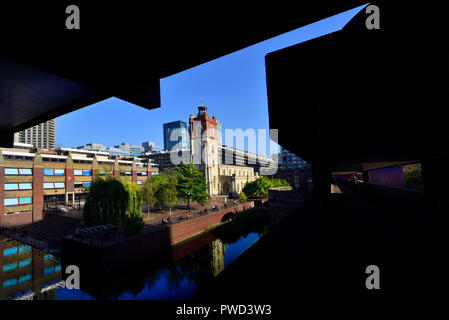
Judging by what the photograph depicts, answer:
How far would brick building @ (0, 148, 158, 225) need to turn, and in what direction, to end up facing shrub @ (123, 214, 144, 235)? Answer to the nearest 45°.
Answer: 0° — it already faces it

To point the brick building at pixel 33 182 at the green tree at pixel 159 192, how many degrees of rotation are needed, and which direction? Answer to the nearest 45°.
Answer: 0° — it already faces it

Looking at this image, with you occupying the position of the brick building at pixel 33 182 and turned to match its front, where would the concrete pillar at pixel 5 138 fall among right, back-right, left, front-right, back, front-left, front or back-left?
front-right

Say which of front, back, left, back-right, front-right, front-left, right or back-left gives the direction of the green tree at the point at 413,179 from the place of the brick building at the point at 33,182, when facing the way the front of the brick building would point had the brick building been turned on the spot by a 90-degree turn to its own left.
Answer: right

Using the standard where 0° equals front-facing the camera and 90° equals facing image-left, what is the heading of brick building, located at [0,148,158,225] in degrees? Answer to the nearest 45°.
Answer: approximately 315°

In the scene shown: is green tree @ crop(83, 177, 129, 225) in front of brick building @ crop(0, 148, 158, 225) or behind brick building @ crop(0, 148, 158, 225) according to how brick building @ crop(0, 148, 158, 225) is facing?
in front

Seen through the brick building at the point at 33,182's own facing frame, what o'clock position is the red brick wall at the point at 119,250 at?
The red brick wall is roughly at 1 o'clock from the brick building.

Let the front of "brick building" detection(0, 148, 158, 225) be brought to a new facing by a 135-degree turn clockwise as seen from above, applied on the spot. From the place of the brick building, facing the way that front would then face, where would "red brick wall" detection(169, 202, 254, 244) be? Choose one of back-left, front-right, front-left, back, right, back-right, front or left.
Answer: back-left

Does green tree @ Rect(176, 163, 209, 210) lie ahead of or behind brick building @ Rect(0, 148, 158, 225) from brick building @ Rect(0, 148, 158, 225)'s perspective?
ahead

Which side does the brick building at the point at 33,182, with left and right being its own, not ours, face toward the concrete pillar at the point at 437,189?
front

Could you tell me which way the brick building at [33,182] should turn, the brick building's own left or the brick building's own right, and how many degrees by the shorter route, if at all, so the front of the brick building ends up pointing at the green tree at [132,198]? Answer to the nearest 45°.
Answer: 0° — it already faces it

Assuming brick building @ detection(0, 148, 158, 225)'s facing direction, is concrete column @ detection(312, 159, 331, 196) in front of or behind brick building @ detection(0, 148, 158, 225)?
in front
